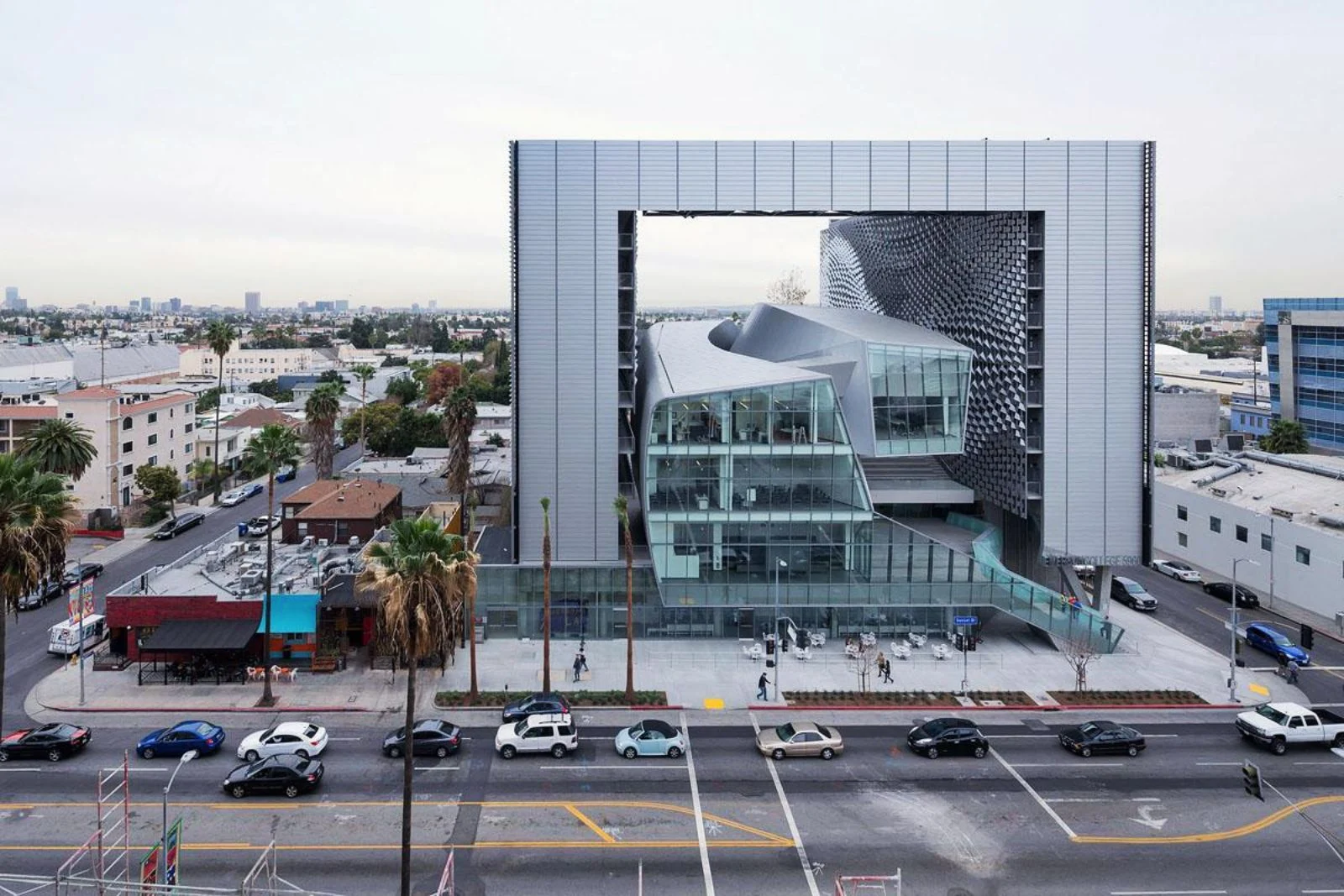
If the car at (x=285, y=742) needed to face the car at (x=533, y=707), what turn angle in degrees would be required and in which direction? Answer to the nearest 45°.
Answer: approximately 180°

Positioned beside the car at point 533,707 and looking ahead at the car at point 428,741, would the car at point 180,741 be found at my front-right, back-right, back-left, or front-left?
front-right

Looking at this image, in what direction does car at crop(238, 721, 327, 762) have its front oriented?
to the viewer's left

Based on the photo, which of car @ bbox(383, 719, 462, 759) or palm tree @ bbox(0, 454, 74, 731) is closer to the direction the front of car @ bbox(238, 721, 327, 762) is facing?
the palm tree

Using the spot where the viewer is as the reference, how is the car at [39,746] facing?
facing away from the viewer and to the left of the viewer

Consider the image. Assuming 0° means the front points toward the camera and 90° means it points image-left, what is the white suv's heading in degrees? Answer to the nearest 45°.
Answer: approximately 90°

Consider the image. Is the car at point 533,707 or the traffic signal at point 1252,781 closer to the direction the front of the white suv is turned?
the car

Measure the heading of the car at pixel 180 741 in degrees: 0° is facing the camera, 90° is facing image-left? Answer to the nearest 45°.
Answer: approximately 135°

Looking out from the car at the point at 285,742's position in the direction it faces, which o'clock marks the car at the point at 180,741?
the car at the point at 180,741 is roughly at 1 o'clock from the car at the point at 285,742.

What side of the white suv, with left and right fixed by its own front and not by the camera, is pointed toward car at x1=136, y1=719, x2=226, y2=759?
front

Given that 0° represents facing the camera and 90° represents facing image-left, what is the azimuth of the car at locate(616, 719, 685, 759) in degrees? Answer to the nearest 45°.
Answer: approximately 90°

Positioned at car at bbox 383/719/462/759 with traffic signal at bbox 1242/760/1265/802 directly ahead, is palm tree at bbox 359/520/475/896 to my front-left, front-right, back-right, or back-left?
front-right

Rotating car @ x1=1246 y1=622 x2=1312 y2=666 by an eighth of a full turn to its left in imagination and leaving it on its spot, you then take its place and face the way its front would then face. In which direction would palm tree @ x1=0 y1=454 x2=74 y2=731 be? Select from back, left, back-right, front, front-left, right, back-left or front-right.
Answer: back-right

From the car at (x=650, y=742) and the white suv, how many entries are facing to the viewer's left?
2

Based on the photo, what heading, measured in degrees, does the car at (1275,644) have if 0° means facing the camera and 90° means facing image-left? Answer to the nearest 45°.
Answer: approximately 315°

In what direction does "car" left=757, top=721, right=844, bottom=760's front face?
to the viewer's left

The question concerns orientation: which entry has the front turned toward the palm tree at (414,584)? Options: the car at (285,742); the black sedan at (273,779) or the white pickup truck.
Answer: the white pickup truck
